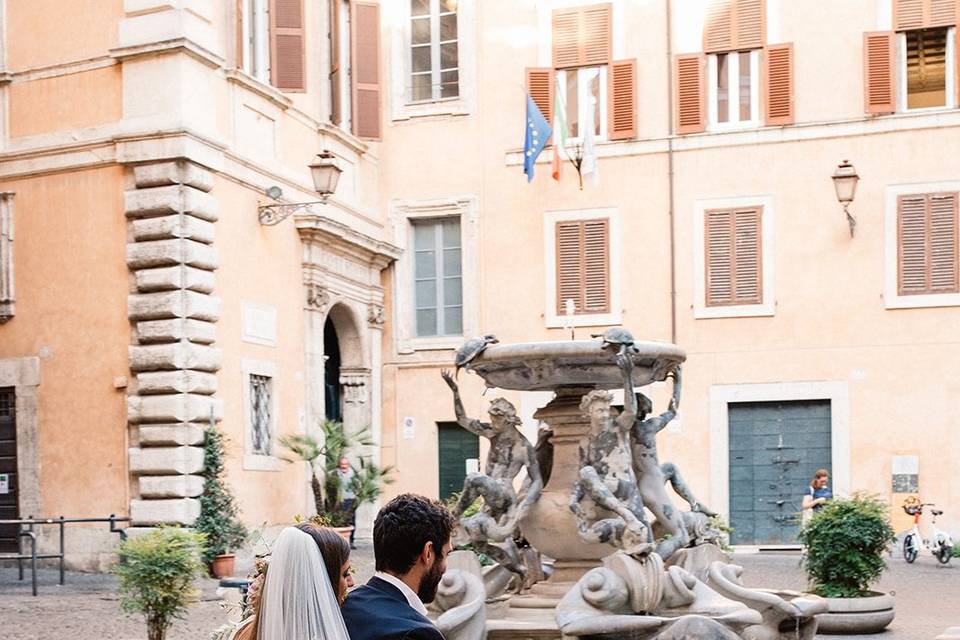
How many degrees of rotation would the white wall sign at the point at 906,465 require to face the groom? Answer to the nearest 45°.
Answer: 0° — it already faces them

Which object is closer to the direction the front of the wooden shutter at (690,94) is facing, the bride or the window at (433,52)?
the bride

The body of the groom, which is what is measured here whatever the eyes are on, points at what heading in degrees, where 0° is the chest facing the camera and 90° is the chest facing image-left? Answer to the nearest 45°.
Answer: approximately 225°

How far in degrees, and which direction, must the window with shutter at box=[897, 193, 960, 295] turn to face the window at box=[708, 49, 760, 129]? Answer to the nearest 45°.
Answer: approximately 90° to its right

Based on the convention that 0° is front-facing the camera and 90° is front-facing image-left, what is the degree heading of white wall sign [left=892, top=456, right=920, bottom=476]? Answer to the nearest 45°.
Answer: approximately 0°

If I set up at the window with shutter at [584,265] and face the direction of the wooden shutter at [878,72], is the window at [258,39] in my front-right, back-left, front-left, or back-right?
back-right

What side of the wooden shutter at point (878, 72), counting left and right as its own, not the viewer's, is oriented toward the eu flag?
right

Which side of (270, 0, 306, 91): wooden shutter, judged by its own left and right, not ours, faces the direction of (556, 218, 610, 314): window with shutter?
left
